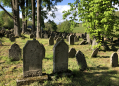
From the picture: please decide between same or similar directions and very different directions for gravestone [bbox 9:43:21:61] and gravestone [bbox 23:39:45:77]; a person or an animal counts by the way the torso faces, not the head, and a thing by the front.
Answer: same or similar directions

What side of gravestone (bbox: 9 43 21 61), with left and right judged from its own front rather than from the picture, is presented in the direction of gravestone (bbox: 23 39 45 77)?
front

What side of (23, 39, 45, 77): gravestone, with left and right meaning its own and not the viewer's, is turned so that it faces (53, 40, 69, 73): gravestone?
left

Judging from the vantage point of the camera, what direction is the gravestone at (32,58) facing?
facing the viewer

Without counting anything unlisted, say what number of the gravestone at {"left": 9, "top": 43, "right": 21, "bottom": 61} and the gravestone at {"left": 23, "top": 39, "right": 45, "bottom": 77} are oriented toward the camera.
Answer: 2

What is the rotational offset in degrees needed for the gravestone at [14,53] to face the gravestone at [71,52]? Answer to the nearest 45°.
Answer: approximately 90° to its left

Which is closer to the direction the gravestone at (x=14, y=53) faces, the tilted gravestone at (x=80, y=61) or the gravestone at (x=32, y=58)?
the gravestone

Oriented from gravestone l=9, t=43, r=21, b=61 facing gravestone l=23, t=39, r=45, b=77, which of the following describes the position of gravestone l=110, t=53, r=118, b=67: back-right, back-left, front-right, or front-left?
front-left

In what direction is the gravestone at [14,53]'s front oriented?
toward the camera

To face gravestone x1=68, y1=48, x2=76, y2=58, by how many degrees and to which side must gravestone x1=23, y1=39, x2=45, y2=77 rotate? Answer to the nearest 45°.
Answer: approximately 135° to its left
